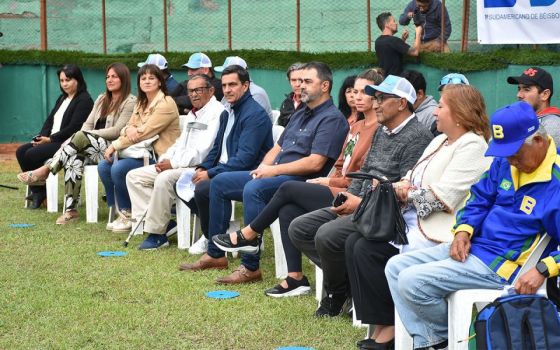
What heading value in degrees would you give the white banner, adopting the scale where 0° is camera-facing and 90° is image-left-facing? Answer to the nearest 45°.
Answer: approximately 0°

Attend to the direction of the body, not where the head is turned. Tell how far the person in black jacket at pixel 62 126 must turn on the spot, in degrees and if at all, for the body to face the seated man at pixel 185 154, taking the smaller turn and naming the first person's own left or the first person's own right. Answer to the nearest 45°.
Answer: approximately 45° to the first person's own left

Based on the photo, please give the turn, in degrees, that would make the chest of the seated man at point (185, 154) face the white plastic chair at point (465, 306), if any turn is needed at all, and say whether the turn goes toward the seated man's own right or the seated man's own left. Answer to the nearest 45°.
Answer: approximately 45° to the seated man's own left

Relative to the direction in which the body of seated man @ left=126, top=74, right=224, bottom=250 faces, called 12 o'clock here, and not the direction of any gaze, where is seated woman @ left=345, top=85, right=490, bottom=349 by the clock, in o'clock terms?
The seated woman is roughly at 10 o'clock from the seated man.

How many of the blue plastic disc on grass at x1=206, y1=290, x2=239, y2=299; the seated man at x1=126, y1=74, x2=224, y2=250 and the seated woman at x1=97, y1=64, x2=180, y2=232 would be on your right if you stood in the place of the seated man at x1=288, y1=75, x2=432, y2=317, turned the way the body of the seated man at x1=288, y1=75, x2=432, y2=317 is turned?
3

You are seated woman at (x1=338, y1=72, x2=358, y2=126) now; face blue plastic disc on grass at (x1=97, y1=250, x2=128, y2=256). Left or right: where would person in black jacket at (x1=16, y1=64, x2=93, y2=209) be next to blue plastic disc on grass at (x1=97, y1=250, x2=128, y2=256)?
right
